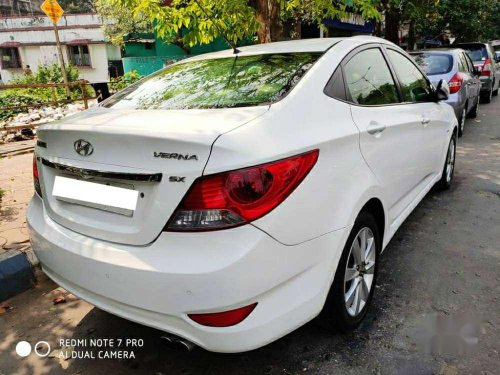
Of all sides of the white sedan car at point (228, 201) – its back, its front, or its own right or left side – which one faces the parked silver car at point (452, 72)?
front

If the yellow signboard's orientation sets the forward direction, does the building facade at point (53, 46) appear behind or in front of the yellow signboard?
behind

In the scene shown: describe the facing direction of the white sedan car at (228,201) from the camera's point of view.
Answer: facing away from the viewer and to the right of the viewer

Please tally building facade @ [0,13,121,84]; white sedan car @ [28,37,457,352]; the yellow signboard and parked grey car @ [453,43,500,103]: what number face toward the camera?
2

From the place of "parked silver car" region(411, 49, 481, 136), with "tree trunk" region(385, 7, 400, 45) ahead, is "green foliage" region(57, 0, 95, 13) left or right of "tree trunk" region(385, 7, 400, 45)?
left

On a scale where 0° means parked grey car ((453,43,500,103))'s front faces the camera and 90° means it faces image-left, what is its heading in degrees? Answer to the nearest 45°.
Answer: approximately 180°

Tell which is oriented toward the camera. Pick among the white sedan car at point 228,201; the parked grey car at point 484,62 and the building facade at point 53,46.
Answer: the building facade

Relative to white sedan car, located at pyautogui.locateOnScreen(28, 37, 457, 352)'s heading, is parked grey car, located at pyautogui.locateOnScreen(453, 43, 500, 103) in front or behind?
in front

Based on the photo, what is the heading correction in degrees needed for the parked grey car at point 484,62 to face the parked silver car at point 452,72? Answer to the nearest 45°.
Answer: approximately 180°

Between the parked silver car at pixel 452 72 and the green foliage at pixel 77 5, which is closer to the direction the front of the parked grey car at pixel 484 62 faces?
the green foliage

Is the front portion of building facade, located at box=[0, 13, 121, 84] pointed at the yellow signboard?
yes

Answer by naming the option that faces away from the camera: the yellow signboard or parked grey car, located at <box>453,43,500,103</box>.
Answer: the parked grey car

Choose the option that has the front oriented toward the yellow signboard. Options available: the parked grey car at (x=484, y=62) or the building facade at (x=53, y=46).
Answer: the building facade

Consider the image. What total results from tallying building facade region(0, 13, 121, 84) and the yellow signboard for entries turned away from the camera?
0

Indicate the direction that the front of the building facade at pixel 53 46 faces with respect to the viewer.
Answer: facing the viewer

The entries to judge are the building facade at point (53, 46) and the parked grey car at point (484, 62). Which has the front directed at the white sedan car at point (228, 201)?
the building facade

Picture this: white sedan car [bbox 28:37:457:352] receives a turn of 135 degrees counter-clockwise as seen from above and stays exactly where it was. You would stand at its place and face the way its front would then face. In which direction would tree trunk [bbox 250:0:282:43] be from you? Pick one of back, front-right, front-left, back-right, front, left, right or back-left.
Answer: right

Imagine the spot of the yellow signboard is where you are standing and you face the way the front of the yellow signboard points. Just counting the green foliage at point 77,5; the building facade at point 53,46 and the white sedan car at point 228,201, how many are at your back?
2
